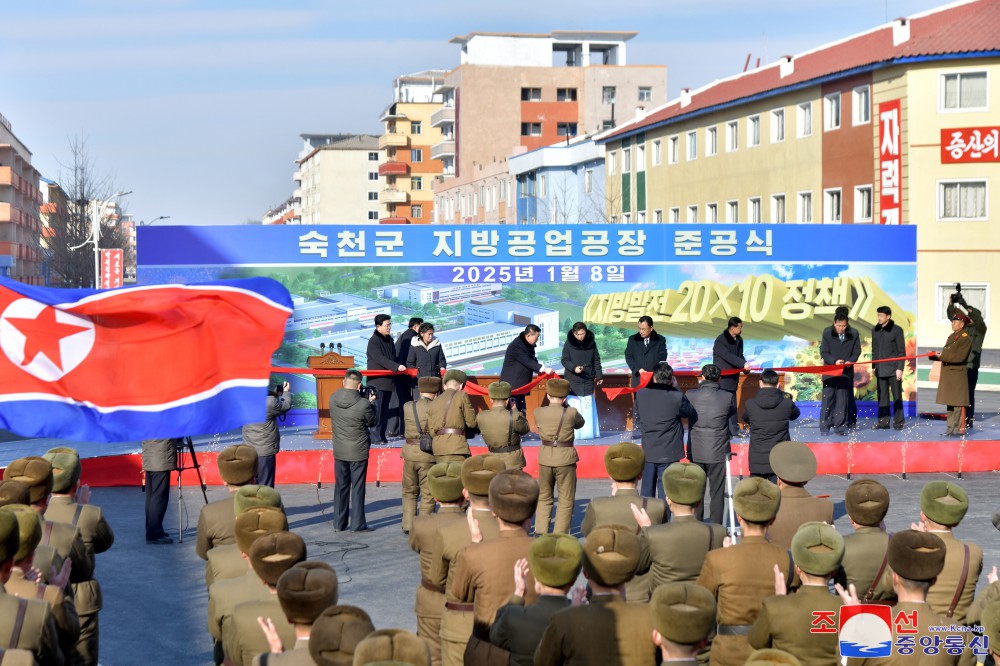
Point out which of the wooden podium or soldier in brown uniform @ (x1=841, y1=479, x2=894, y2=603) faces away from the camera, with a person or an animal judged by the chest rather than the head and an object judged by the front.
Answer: the soldier in brown uniform

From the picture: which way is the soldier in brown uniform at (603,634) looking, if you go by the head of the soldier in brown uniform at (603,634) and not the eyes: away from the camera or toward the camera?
away from the camera

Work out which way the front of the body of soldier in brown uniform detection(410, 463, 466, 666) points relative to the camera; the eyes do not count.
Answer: away from the camera

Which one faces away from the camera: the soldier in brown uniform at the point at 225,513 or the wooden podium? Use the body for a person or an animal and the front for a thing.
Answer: the soldier in brown uniform

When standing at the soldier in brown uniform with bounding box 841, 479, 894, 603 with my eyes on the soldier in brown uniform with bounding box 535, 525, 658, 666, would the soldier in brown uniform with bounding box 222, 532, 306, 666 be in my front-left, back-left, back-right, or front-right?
front-right

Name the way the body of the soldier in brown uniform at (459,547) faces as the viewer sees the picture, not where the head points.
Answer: away from the camera

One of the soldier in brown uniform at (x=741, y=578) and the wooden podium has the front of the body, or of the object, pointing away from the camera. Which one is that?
the soldier in brown uniform

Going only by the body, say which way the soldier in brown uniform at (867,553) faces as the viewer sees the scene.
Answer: away from the camera

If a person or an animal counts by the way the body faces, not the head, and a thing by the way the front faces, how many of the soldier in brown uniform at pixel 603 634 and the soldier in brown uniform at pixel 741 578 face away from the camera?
2

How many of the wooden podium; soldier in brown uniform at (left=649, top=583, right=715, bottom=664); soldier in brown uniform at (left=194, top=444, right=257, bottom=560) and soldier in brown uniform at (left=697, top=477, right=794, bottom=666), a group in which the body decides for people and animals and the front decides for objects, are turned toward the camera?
1

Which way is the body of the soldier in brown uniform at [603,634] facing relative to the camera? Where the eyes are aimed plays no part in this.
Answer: away from the camera

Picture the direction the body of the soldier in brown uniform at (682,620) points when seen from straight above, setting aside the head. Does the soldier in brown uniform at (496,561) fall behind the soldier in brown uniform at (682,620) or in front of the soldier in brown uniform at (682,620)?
in front

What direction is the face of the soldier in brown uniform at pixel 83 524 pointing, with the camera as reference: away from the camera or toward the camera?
away from the camera

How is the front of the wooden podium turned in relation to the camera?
facing the viewer
